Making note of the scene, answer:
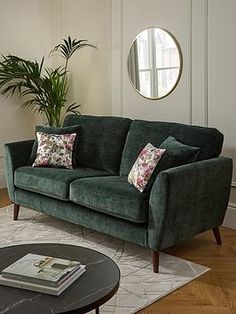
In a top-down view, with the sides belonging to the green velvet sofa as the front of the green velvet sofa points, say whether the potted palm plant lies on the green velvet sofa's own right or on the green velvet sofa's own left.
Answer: on the green velvet sofa's own right

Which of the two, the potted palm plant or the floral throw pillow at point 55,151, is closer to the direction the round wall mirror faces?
the floral throw pillow

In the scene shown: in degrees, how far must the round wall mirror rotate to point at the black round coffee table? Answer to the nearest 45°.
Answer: approximately 45° to its left

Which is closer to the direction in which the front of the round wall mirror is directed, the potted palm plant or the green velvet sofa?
the green velvet sofa

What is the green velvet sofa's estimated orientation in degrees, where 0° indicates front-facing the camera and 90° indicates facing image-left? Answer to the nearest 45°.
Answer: approximately 45°

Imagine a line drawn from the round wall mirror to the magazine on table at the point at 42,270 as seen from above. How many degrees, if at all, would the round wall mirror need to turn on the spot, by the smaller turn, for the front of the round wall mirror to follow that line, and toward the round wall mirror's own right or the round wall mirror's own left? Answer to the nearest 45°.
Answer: approximately 45° to the round wall mirror's own left

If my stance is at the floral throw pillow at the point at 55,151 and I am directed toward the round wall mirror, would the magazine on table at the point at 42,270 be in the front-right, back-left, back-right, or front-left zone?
back-right

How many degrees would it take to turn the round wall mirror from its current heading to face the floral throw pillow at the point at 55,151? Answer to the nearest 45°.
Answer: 0° — it already faces it

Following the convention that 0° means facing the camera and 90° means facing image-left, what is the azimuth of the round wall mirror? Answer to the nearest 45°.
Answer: approximately 45°
